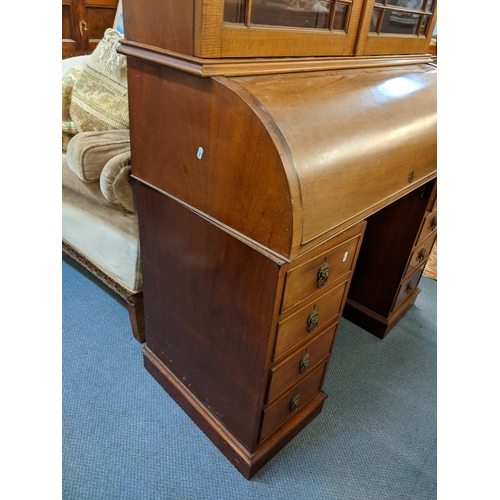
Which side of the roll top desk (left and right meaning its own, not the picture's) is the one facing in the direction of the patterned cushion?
back

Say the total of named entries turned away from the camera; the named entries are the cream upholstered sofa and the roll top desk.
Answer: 0

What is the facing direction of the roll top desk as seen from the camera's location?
facing the viewer and to the right of the viewer

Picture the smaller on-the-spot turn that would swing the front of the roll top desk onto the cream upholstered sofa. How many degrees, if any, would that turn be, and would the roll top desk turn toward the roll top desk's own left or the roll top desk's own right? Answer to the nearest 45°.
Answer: approximately 180°
